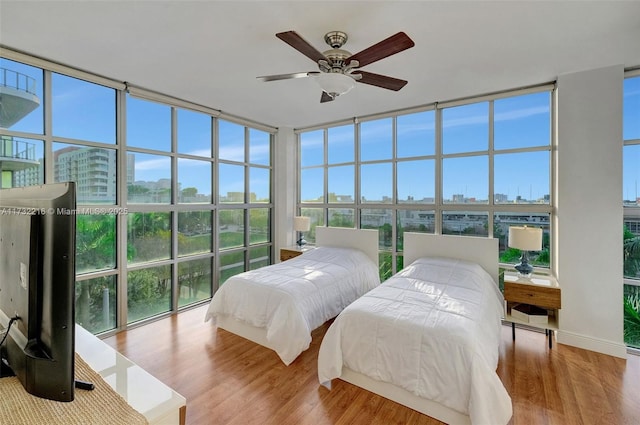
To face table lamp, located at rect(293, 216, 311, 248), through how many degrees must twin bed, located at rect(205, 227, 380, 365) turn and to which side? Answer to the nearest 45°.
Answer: approximately 135° to its right

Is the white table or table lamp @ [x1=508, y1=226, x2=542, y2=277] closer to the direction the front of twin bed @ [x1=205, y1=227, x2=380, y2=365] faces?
the white table

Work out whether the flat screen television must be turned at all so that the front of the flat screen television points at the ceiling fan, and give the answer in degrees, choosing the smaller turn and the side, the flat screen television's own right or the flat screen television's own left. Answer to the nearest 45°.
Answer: approximately 45° to the flat screen television's own right

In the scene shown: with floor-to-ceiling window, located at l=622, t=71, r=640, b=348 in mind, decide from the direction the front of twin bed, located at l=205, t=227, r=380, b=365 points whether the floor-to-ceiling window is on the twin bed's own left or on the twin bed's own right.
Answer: on the twin bed's own left

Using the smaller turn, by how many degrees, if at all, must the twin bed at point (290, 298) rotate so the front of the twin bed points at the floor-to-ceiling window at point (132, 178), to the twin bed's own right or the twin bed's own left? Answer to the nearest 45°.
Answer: approximately 45° to the twin bed's own right

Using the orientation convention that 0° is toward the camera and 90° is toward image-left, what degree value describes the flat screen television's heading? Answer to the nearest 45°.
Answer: approximately 225°

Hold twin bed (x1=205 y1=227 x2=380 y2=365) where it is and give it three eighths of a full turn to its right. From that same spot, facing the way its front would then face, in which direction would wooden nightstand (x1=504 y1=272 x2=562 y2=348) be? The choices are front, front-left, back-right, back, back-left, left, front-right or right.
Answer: right

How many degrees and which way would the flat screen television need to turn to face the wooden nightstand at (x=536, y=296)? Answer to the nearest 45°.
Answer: approximately 45° to its right

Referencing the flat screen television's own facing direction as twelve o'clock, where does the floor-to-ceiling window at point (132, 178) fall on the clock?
The floor-to-ceiling window is roughly at 11 o'clock from the flat screen television.

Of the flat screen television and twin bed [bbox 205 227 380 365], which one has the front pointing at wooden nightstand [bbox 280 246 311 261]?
the flat screen television

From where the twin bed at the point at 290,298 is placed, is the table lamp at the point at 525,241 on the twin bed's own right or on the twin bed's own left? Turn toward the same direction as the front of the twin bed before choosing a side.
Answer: on the twin bed's own left

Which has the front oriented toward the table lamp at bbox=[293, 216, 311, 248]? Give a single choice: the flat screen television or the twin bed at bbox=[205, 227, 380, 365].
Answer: the flat screen television
